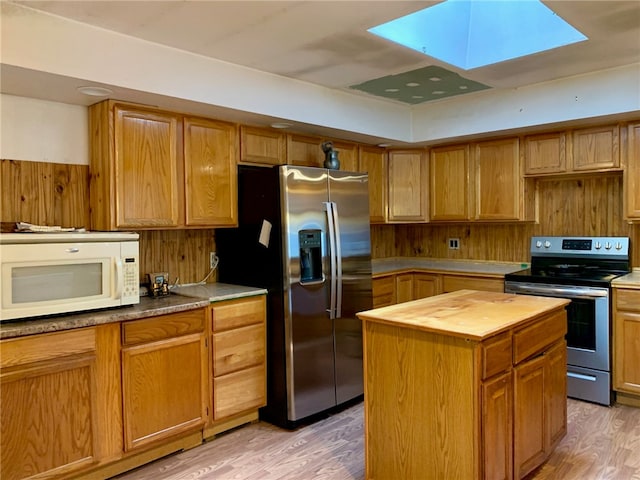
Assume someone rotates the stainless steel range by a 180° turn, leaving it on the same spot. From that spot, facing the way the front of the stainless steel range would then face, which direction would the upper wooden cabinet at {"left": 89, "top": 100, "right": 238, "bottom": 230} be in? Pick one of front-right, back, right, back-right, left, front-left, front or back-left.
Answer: back-left

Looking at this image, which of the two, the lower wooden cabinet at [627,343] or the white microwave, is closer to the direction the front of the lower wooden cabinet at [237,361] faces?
the lower wooden cabinet

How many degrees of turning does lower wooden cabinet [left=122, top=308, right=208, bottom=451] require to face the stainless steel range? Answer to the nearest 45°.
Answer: approximately 45° to its left

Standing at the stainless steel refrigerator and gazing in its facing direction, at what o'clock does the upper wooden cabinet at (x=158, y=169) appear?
The upper wooden cabinet is roughly at 4 o'clock from the stainless steel refrigerator.

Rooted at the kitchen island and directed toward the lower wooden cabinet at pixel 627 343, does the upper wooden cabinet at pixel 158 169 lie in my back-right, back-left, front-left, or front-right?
back-left

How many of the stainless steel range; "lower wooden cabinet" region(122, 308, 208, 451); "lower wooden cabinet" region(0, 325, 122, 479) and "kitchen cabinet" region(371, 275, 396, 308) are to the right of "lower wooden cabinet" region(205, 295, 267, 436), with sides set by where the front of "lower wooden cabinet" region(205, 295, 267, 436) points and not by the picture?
2

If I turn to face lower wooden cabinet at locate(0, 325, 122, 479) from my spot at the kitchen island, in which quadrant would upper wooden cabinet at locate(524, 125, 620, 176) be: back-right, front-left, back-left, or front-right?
back-right

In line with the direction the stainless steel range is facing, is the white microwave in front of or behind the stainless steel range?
in front

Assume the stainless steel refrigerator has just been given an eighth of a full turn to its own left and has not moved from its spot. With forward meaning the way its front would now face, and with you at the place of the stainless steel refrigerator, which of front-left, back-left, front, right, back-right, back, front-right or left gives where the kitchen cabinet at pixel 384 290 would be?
front-left

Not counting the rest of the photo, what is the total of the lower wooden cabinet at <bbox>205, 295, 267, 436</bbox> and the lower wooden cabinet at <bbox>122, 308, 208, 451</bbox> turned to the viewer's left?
0

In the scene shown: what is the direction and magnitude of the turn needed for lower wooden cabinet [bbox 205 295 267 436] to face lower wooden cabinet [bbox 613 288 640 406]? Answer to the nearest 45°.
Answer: approximately 45° to its left

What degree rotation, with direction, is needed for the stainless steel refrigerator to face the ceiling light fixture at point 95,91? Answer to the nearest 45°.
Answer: approximately 90° to its right

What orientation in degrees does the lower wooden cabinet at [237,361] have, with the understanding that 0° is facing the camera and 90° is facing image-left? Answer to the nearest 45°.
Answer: approximately 315°

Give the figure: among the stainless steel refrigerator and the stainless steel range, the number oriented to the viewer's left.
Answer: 0
